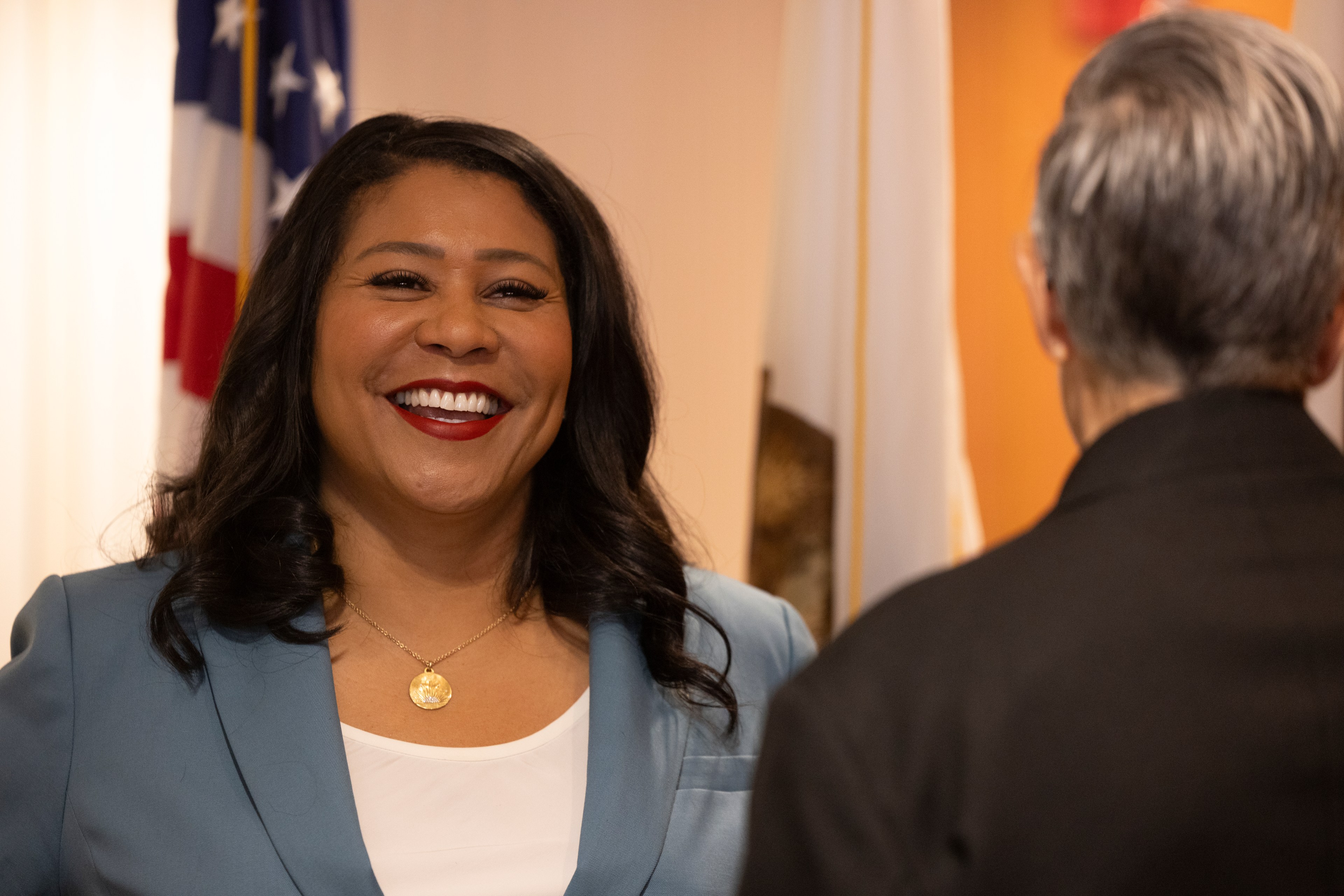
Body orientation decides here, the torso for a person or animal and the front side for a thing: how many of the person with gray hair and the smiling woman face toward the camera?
1

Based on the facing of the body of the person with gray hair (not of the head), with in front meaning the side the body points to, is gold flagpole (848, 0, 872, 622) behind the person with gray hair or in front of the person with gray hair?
in front

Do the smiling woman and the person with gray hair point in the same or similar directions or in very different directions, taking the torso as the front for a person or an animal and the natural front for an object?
very different directions

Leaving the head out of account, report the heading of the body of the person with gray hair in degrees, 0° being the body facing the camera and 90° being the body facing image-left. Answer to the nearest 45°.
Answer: approximately 180°

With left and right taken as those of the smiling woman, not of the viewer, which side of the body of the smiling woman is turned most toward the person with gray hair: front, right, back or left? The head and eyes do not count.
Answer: front

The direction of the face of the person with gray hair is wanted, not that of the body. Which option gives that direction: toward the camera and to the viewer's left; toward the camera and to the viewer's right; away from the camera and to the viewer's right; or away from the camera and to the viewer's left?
away from the camera and to the viewer's left

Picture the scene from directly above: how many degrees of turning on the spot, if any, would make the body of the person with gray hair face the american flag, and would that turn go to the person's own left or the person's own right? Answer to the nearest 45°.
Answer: approximately 45° to the person's own left

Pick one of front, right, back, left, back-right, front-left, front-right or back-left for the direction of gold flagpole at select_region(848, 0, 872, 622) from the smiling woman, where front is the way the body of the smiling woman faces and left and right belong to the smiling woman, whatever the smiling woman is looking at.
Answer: back-left

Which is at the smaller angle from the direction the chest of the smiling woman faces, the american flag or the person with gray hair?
the person with gray hair

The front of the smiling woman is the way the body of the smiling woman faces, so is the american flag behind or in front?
behind

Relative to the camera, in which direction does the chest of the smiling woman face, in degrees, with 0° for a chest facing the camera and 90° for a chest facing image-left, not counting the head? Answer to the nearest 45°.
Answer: approximately 0°
